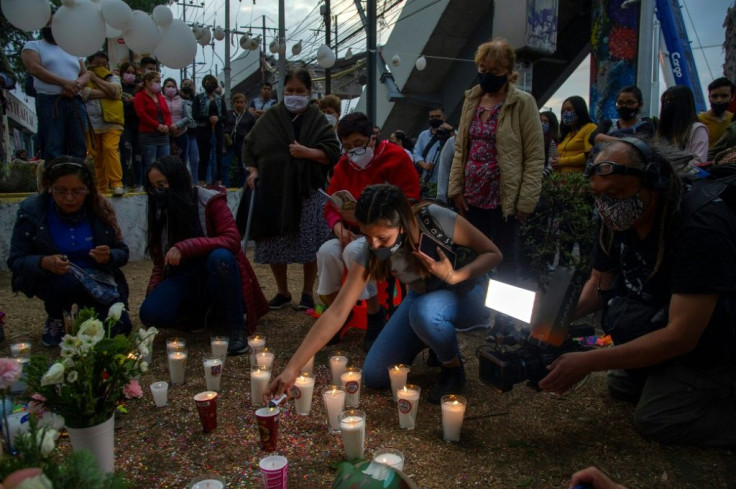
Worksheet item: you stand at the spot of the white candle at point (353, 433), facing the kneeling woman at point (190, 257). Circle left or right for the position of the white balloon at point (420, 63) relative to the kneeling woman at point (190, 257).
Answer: right

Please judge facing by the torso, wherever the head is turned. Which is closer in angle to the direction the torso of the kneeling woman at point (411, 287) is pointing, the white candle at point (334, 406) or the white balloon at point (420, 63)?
the white candle

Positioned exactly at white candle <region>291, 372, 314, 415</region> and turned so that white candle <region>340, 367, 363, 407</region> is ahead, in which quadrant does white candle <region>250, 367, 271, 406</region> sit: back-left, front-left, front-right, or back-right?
back-left

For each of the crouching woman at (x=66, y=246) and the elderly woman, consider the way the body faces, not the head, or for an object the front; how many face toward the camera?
2

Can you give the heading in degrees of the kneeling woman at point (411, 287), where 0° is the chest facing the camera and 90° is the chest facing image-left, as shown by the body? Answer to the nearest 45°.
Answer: approximately 45°

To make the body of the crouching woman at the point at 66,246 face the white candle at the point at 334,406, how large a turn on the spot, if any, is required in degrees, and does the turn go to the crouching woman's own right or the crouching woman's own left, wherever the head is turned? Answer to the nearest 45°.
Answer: approximately 45° to the crouching woman's own left

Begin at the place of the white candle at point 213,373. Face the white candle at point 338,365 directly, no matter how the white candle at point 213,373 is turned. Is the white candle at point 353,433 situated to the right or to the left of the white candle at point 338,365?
right

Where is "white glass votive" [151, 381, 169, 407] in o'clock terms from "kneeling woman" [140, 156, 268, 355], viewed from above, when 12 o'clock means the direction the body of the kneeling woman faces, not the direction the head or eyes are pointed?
The white glass votive is roughly at 11 o'clock from the kneeling woman.

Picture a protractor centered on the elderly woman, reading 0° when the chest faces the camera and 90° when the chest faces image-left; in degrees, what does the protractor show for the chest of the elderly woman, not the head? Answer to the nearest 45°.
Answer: approximately 0°

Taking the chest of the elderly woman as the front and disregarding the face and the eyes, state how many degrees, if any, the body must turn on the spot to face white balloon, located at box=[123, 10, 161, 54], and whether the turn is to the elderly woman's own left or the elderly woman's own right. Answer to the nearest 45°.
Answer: approximately 135° to the elderly woman's own right

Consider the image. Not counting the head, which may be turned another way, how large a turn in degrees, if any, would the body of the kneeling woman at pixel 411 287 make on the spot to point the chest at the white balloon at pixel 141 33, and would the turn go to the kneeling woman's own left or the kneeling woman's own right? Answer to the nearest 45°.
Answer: approximately 90° to the kneeling woman's own right
